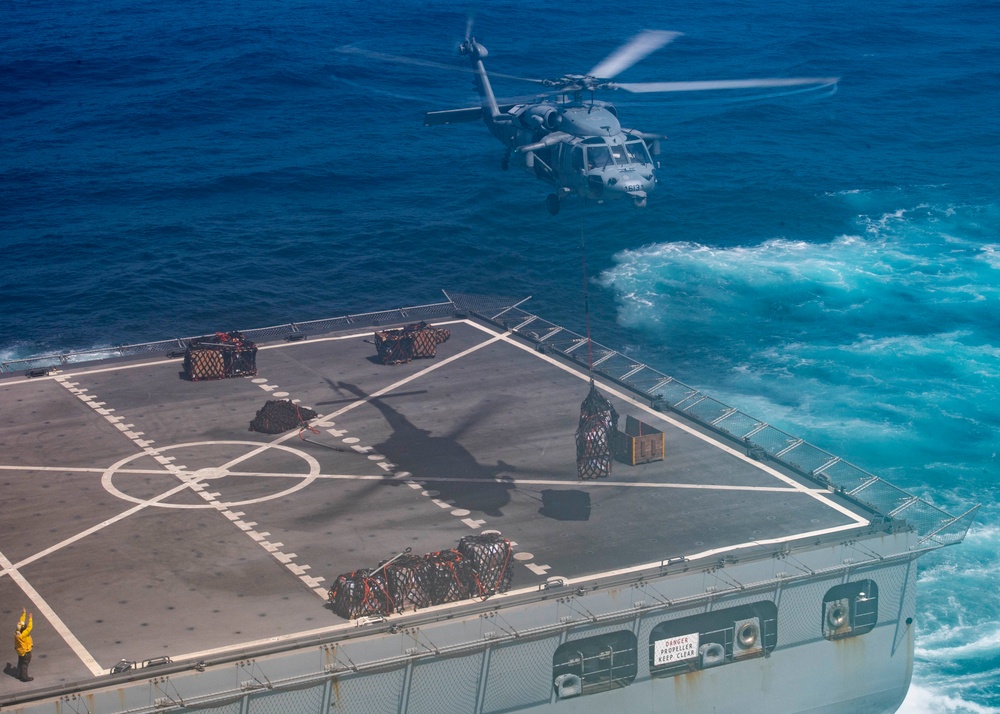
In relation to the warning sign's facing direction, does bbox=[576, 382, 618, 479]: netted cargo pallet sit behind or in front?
behind

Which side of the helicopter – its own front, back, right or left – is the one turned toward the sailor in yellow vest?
right

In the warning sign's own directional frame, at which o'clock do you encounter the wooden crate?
The wooden crate is roughly at 7 o'clock from the warning sign.

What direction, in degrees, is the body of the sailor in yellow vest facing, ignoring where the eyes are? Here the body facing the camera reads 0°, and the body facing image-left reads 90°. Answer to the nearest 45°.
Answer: approximately 225°

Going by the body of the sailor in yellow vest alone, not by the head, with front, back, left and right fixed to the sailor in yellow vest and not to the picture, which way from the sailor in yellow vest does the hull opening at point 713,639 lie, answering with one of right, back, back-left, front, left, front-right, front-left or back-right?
front-right

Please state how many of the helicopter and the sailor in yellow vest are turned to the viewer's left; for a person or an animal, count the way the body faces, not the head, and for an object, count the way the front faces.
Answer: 0

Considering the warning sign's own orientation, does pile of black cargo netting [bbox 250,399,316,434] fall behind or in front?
behind

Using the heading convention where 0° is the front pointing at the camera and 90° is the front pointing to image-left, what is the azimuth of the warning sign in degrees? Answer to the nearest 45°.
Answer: approximately 315°

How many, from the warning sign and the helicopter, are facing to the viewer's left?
0

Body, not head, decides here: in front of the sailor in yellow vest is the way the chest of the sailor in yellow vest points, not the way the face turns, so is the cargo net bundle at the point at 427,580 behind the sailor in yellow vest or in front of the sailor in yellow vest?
in front

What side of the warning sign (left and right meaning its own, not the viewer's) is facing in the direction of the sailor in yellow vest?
right

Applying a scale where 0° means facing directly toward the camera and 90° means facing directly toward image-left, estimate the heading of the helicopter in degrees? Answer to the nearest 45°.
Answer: approximately 315°
